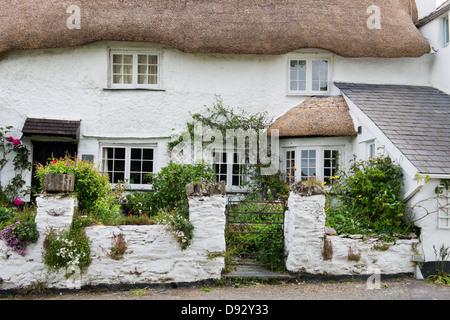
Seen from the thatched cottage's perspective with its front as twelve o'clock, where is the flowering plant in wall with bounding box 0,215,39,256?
The flowering plant in wall is roughly at 1 o'clock from the thatched cottage.

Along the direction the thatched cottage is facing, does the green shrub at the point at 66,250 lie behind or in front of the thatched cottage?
in front

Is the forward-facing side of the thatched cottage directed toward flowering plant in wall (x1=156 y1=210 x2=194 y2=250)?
yes

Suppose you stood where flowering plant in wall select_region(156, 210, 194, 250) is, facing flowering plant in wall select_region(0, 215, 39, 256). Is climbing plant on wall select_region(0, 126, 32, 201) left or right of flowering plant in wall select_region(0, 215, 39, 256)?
right

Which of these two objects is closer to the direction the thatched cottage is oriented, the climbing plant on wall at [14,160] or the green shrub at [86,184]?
the green shrub

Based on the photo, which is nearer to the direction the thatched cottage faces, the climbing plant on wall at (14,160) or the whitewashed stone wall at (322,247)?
the whitewashed stone wall

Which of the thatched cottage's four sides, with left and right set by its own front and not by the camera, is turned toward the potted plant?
front

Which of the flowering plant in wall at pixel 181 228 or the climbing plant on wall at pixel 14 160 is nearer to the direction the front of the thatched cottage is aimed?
the flowering plant in wall

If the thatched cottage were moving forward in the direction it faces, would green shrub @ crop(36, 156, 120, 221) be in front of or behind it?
in front

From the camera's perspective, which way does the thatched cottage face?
toward the camera
